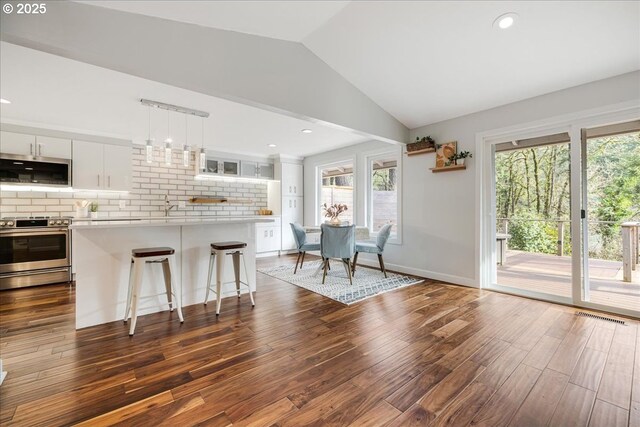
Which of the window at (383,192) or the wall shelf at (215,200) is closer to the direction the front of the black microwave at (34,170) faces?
the window

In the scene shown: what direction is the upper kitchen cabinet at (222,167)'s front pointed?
toward the camera

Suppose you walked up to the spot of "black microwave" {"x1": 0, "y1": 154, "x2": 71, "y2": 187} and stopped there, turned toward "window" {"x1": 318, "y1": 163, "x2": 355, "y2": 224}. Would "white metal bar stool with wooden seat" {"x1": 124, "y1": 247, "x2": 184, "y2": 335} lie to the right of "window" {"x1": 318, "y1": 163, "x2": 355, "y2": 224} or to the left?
right

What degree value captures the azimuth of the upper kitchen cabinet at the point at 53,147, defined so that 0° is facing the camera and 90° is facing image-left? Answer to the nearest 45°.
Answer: approximately 0°

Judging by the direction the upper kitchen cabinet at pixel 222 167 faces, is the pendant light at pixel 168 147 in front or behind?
in front

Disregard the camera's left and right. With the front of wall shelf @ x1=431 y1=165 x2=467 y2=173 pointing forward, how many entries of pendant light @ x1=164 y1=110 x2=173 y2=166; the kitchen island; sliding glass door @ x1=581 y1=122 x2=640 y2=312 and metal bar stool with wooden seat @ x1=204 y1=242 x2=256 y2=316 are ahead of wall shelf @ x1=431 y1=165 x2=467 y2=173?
3

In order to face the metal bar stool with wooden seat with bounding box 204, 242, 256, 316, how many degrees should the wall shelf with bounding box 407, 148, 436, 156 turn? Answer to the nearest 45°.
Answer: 0° — it already faces it

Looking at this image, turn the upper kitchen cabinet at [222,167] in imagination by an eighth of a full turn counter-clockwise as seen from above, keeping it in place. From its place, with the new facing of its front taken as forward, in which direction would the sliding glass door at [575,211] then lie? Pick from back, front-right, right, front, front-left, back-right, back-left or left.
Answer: front

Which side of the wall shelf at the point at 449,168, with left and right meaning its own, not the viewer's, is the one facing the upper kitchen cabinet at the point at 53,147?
front

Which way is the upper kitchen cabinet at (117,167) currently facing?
toward the camera

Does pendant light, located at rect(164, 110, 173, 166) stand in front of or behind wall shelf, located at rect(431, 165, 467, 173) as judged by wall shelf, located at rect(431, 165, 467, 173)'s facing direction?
in front

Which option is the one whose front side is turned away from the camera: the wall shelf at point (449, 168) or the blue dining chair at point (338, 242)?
the blue dining chair

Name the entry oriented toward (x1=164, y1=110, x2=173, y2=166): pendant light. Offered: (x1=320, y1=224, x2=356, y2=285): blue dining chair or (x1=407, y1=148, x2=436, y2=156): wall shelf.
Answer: the wall shelf

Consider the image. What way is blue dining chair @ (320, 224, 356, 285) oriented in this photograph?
away from the camera

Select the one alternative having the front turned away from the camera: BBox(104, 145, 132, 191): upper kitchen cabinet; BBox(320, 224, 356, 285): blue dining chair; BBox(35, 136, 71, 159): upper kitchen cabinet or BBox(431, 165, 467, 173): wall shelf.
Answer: the blue dining chair

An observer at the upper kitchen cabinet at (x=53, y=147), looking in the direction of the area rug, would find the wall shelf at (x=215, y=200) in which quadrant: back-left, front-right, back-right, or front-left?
front-left

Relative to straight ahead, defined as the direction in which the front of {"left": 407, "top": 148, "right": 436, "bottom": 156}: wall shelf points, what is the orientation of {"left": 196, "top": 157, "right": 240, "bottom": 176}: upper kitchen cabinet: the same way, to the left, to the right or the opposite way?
to the left

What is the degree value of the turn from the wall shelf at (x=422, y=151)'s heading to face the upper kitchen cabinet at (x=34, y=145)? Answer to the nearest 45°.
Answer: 0° — it already faces it

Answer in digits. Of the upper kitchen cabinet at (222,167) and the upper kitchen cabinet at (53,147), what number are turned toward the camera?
2

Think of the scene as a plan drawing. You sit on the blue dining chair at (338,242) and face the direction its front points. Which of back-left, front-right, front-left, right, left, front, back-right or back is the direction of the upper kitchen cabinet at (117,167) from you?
left
